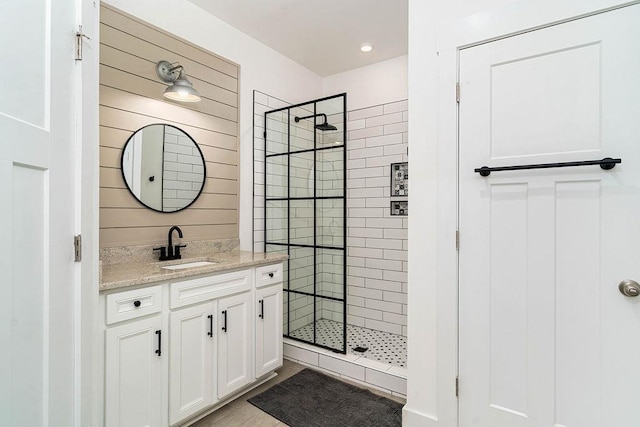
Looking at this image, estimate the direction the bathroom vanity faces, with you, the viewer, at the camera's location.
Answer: facing the viewer and to the right of the viewer

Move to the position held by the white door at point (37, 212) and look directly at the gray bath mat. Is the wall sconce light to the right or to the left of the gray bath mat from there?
left

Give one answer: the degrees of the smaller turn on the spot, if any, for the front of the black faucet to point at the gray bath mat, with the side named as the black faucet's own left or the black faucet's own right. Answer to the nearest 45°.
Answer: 0° — it already faces it

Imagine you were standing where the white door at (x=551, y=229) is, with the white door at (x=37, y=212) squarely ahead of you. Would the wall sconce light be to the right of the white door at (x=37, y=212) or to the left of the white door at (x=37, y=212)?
right

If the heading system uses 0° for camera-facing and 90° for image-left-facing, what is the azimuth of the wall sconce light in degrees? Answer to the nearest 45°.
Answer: approximately 315°
